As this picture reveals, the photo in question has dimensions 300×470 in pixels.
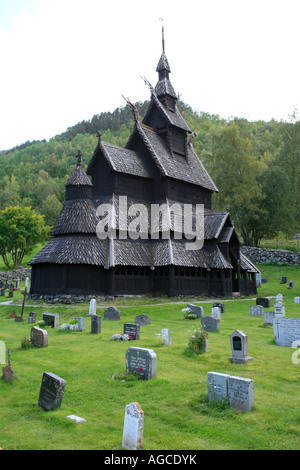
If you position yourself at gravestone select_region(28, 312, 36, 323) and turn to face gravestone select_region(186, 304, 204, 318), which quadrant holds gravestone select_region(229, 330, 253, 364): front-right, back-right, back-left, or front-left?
front-right

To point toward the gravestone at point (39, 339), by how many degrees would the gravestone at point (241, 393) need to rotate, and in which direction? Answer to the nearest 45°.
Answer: approximately 90° to its right

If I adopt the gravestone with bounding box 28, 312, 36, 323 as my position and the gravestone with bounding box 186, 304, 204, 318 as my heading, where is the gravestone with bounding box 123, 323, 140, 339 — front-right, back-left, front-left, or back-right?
front-right

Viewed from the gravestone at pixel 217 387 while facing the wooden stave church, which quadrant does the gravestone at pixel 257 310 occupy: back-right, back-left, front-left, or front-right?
front-right

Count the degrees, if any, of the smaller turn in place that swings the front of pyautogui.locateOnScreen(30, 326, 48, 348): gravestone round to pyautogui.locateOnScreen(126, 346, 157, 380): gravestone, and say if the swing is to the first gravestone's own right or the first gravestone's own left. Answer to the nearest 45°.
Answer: approximately 90° to the first gravestone's own left

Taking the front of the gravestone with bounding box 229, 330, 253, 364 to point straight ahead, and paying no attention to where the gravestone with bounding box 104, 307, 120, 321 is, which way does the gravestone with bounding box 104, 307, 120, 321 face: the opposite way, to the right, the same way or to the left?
the same way

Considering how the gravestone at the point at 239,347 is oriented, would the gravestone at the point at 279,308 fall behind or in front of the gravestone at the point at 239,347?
behind

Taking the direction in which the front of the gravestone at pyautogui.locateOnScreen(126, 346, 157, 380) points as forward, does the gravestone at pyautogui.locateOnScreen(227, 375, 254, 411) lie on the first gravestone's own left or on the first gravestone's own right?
on the first gravestone's own left

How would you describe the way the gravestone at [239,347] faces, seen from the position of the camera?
facing the viewer and to the left of the viewer

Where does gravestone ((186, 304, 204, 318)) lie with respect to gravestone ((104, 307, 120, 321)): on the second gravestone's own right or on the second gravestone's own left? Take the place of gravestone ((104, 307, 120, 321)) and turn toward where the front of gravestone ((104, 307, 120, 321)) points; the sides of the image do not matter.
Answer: on the second gravestone's own left

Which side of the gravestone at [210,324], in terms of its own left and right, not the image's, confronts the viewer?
front

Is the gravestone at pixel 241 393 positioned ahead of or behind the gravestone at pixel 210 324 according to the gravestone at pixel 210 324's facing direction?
ahead

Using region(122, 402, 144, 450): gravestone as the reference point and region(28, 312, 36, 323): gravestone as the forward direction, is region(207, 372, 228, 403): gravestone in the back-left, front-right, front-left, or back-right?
front-right

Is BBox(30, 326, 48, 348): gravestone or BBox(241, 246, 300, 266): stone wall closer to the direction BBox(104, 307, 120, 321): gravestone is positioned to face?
the gravestone

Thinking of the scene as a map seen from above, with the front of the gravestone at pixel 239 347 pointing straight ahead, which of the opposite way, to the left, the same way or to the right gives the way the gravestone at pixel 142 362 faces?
the same way

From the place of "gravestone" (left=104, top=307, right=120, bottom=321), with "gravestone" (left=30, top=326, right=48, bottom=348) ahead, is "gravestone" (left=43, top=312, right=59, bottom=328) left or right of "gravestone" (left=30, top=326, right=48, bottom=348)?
right
